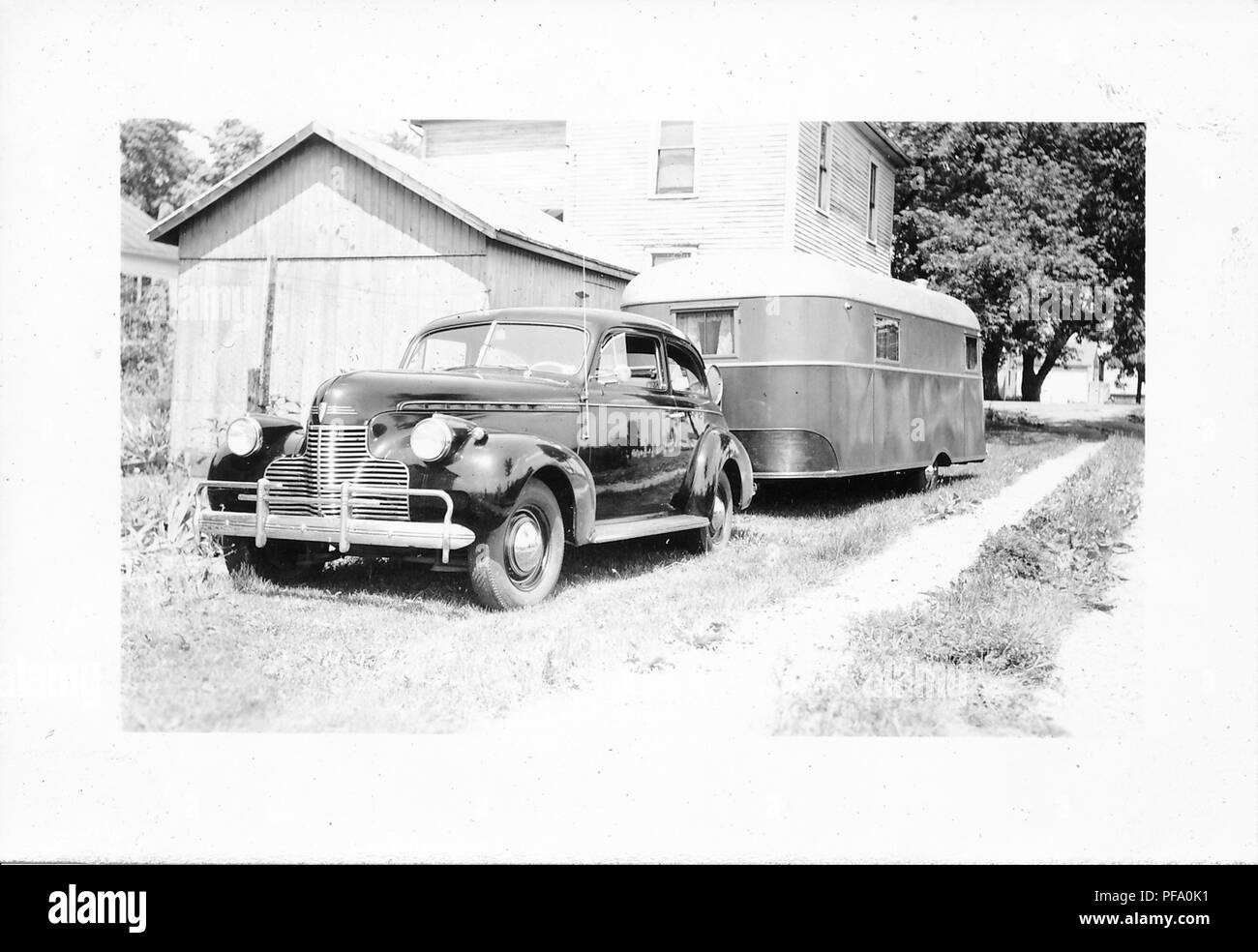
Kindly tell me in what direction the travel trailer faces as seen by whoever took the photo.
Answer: facing the viewer and to the left of the viewer

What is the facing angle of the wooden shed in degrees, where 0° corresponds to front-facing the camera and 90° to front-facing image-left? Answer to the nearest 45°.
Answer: approximately 0°

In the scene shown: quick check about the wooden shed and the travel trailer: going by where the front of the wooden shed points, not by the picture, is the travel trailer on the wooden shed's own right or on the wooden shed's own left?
on the wooden shed's own left

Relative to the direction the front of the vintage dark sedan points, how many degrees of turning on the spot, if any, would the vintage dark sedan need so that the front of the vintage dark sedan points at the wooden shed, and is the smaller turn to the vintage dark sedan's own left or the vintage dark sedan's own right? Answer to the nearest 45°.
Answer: approximately 90° to the vintage dark sedan's own right

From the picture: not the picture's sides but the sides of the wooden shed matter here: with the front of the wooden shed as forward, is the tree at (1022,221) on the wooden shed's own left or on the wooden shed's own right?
on the wooden shed's own left

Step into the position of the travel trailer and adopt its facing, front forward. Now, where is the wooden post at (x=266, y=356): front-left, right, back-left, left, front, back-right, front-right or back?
front
